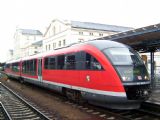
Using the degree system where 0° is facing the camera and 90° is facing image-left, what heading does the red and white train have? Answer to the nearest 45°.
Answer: approximately 315°

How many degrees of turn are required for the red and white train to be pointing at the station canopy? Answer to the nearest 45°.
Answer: approximately 90° to its left
